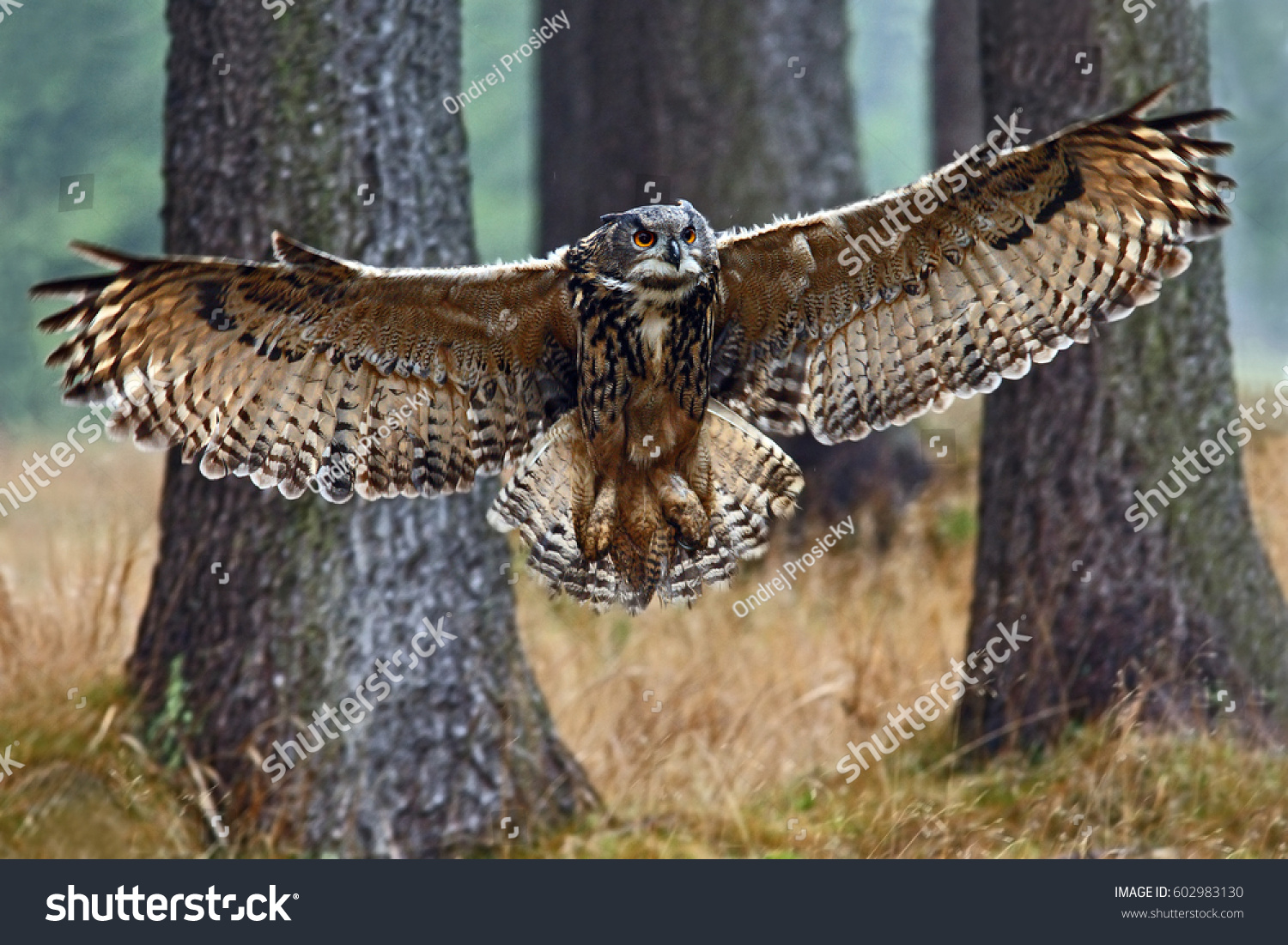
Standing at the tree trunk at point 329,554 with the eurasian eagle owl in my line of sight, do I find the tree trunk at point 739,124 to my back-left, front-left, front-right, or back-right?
back-left

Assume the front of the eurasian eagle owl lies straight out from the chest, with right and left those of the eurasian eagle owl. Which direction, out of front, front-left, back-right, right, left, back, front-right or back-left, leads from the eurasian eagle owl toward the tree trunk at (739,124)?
back

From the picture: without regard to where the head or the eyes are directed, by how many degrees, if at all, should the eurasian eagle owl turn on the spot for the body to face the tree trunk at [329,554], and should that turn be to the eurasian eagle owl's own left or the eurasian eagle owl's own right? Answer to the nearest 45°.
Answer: approximately 135° to the eurasian eagle owl's own right

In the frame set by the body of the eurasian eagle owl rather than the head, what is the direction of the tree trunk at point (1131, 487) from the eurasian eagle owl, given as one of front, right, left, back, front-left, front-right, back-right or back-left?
back-left

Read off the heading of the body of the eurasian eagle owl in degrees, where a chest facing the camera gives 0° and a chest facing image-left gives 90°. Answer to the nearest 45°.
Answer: approximately 0°
